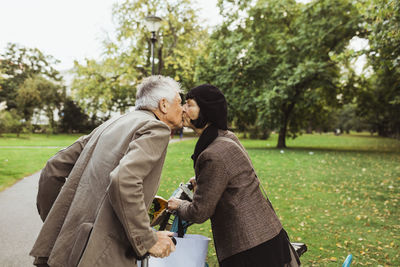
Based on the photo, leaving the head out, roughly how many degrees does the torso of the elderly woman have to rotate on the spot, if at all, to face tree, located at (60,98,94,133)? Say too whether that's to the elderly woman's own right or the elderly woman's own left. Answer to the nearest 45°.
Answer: approximately 45° to the elderly woman's own right

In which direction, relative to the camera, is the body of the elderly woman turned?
to the viewer's left

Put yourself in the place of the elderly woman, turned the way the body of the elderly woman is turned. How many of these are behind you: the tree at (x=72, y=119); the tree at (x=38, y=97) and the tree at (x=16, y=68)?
0

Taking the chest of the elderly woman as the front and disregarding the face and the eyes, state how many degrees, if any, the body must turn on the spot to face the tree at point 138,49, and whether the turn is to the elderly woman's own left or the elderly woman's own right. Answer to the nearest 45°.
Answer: approximately 90° to the elderly woman's own right

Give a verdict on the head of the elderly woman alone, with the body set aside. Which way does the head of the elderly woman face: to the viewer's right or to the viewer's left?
to the viewer's left

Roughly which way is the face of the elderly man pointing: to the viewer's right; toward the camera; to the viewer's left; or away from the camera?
to the viewer's right

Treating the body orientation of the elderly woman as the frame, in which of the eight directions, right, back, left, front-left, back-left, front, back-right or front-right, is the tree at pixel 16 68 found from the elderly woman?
front-right

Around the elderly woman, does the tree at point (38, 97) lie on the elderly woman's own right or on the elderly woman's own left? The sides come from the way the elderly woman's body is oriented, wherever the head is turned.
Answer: on the elderly woman's own right

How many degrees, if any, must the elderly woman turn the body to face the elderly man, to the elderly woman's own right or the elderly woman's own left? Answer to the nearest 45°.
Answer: approximately 45° to the elderly woman's own left

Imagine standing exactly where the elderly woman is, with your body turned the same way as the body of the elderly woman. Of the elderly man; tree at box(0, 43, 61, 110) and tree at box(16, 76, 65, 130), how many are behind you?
0
